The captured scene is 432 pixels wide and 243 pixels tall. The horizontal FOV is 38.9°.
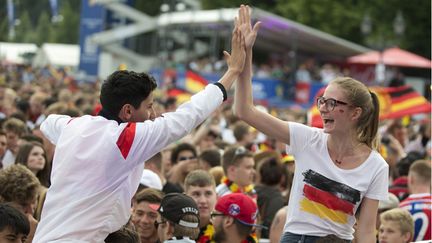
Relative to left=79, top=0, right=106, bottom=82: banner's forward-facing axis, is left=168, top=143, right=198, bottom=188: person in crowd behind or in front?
in front

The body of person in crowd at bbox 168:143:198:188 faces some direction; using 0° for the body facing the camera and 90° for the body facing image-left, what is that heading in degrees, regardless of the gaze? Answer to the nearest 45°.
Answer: approximately 315°

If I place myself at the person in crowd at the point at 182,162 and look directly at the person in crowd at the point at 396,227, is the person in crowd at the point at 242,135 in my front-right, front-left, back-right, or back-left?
back-left

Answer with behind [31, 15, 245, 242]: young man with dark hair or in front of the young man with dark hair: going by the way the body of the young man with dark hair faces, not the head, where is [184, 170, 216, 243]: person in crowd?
in front

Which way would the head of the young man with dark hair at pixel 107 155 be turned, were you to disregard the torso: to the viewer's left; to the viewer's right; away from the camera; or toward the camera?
to the viewer's right

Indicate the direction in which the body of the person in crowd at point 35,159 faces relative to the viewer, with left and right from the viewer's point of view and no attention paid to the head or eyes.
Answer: facing the viewer and to the right of the viewer

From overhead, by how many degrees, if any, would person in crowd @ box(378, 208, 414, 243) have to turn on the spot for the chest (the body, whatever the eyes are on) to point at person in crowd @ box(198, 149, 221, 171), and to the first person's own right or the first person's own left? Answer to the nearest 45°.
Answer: approximately 90° to the first person's own right

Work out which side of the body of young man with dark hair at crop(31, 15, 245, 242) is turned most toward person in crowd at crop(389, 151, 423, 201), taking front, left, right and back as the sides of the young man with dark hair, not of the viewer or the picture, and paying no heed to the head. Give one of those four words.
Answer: front

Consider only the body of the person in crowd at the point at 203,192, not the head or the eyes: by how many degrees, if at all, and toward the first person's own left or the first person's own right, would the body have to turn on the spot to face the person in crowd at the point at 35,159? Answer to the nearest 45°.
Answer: approximately 135° to the first person's own right

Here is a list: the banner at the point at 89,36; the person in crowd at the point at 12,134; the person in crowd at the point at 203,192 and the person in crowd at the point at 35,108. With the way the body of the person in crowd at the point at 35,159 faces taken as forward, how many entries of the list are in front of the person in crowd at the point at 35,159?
1

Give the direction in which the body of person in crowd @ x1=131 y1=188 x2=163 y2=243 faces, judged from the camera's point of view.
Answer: toward the camera

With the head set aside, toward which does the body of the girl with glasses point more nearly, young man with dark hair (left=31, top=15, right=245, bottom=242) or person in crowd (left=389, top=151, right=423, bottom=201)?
the young man with dark hair

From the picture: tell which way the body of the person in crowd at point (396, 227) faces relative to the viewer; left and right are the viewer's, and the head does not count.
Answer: facing the viewer and to the left of the viewer
